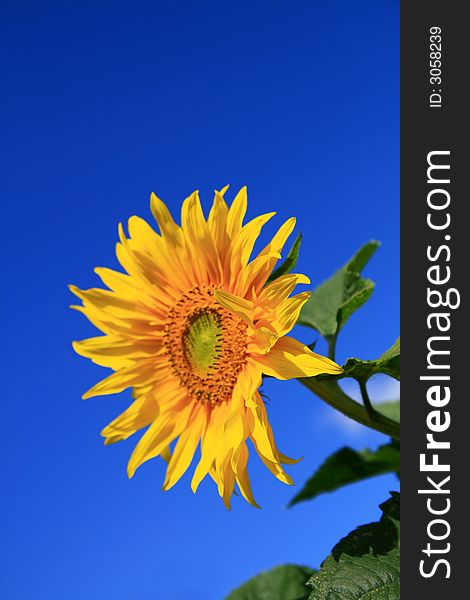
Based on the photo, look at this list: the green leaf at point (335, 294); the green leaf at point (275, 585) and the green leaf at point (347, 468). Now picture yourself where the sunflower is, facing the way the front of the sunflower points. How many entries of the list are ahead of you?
0

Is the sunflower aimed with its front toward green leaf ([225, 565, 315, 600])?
no

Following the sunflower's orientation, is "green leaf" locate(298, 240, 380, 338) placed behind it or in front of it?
behind

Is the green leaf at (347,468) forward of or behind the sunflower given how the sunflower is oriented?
behind

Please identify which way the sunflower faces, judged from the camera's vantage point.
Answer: facing the viewer and to the left of the viewer
